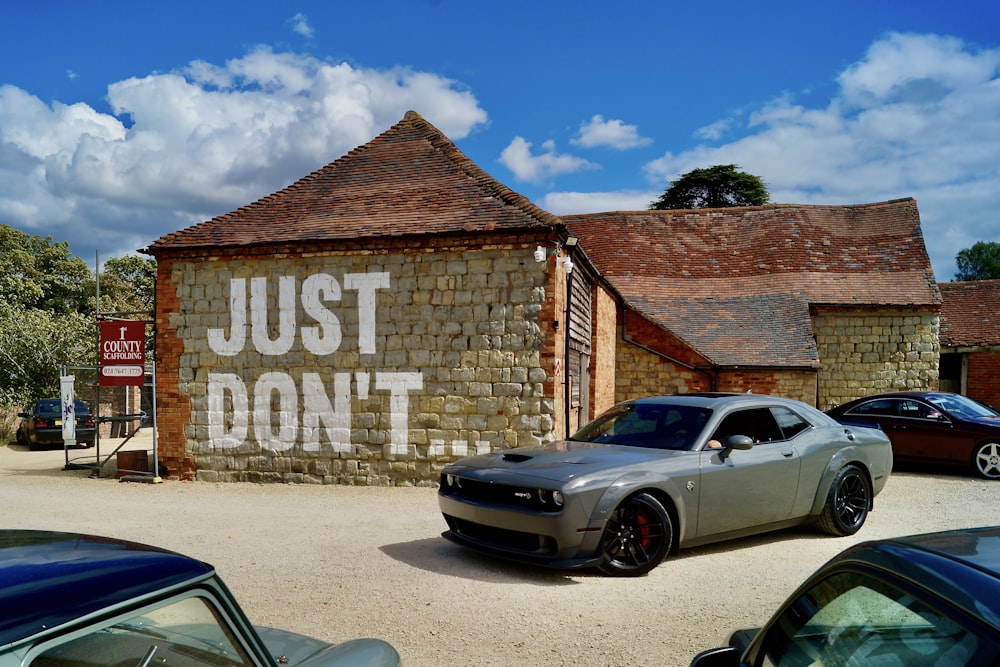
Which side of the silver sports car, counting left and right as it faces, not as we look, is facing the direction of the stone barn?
right

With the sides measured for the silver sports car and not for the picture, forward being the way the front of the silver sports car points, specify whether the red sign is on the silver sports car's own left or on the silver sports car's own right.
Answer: on the silver sports car's own right

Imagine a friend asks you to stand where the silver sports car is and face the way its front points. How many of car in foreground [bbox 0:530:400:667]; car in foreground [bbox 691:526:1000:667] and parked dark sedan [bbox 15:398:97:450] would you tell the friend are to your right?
1

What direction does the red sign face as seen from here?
toward the camera

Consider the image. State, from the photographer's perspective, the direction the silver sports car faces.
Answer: facing the viewer and to the left of the viewer

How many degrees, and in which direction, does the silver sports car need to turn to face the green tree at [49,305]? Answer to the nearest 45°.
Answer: approximately 90° to its right

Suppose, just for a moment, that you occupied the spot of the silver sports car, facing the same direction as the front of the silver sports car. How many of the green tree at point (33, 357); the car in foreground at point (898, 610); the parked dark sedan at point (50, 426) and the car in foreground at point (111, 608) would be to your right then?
2

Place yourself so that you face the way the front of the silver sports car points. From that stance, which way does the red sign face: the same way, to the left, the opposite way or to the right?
to the left

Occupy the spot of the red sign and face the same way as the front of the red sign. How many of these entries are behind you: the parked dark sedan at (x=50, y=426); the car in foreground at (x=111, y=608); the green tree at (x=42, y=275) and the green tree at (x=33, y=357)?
3

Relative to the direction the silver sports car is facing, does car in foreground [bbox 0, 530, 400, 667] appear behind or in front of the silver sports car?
in front

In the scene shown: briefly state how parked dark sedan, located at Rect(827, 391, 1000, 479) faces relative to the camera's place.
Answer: facing the viewer and to the right of the viewer
